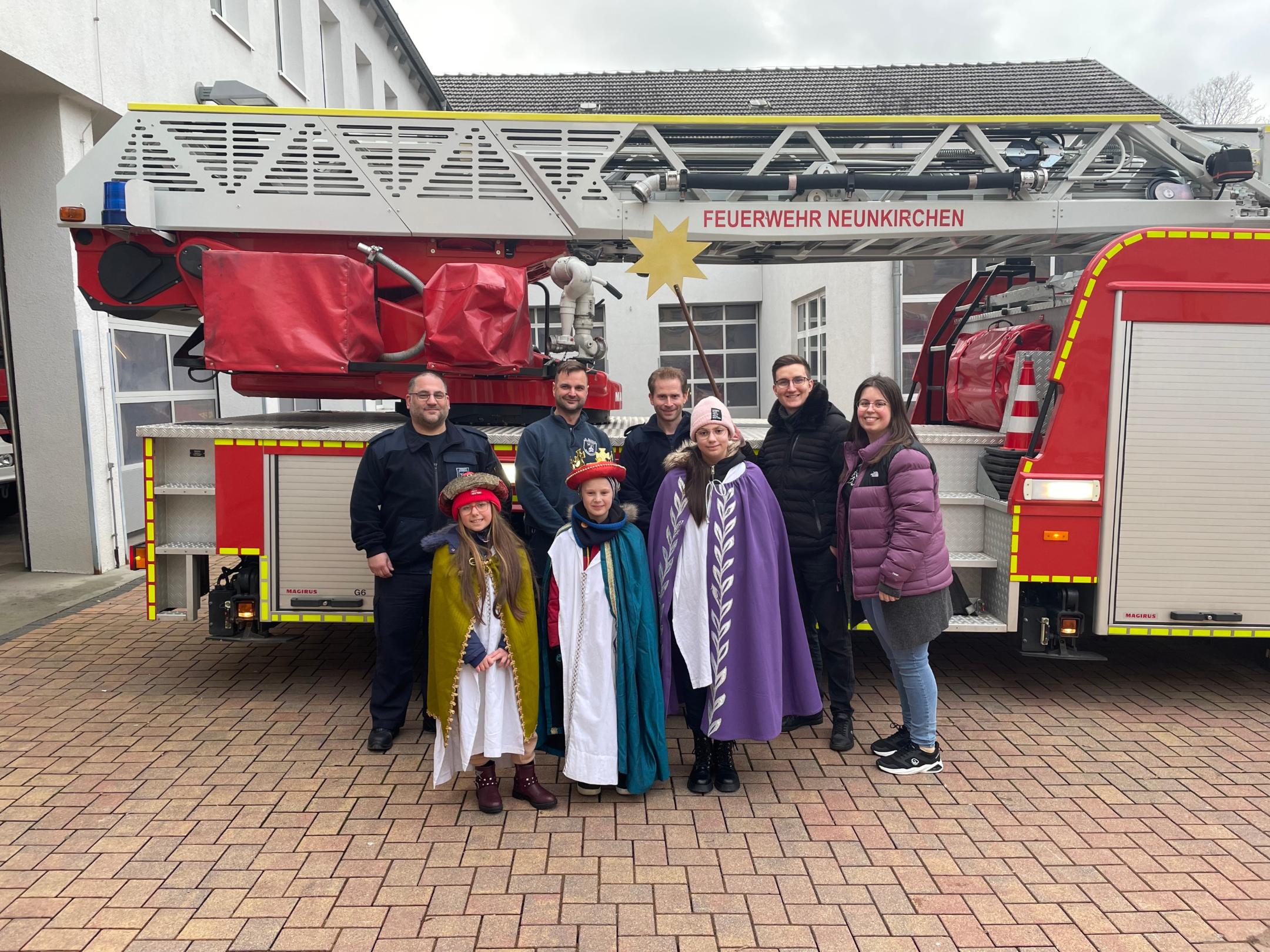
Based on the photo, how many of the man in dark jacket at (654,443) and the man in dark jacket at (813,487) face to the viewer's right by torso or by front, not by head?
0

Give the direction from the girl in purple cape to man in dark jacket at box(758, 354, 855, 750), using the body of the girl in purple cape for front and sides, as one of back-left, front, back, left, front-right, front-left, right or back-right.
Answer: back-left

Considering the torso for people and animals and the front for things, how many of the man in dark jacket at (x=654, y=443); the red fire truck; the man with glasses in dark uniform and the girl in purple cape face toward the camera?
3

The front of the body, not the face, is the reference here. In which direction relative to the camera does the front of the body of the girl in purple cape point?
toward the camera

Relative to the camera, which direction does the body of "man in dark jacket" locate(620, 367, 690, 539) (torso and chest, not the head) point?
toward the camera

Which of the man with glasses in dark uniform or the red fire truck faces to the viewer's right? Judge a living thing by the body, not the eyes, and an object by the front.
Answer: the red fire truck

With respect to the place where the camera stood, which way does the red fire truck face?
facing to the right of the viewer

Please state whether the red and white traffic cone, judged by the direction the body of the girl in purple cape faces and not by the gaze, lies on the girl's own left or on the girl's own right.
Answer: on the girl's own left

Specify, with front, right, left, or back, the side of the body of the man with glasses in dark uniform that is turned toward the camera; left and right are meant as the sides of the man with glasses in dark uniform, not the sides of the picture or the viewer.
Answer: front

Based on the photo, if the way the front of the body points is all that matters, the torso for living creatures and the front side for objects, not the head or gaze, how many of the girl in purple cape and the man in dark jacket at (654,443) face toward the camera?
2
